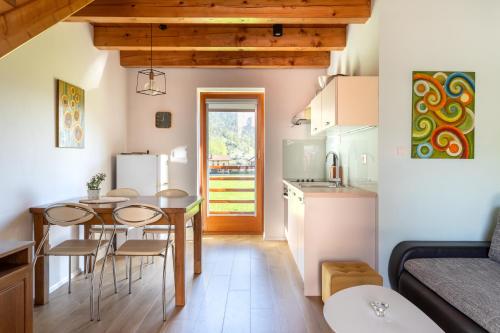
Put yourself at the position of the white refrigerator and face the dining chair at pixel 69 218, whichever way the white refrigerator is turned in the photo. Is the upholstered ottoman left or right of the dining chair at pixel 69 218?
left

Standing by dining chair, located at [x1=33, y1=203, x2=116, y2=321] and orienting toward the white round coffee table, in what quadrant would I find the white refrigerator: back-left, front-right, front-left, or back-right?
back-left

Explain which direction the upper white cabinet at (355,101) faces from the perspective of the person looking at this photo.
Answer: facing to the left of the viewer

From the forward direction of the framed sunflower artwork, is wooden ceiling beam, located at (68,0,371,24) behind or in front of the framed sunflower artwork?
in front

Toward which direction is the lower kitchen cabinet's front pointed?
to the viewer's left

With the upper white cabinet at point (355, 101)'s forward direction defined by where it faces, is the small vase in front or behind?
in front

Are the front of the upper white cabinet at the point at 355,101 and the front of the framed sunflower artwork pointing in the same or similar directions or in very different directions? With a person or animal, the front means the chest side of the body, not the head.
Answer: very different directions
